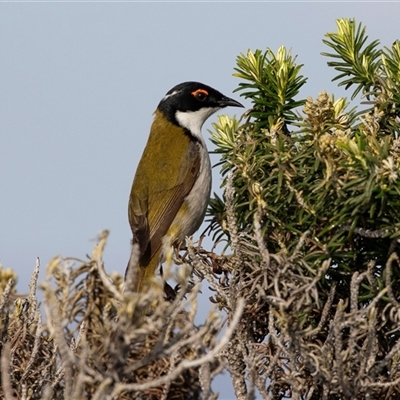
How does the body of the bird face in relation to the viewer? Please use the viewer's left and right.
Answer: facing away from the viewer and to the right of the viewer
